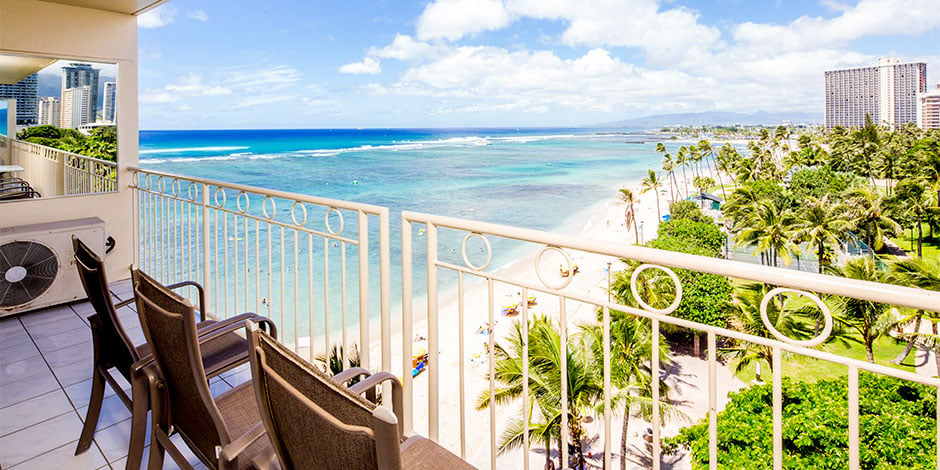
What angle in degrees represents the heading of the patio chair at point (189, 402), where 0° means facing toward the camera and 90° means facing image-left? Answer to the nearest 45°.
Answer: approximately 225°

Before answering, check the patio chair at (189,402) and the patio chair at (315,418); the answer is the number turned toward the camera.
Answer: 0

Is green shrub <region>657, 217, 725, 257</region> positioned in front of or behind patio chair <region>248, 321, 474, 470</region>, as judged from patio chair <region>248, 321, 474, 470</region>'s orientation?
in front

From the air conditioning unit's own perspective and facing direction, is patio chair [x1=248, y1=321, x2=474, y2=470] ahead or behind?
ahead
